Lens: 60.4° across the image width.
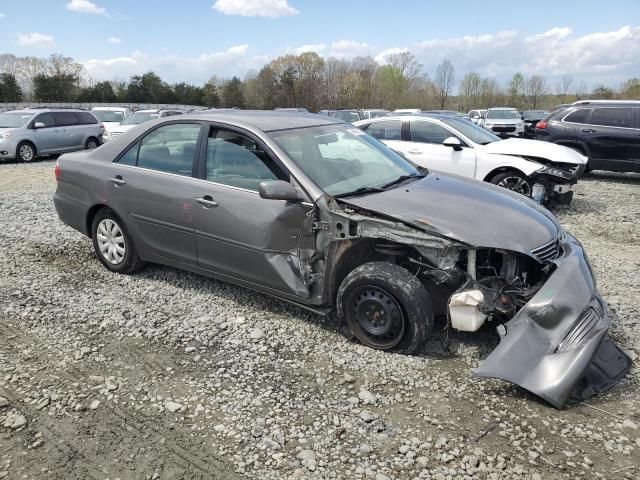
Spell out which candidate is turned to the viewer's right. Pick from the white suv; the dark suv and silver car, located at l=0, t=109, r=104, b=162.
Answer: the dark suv

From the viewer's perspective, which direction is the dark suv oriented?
to the viewer's right

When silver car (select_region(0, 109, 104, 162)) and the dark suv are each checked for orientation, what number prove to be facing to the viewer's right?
1

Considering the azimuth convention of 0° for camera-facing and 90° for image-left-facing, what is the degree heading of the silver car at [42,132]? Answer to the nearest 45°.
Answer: approximately 45°

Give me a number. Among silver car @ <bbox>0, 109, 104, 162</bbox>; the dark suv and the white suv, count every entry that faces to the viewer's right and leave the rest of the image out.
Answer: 1

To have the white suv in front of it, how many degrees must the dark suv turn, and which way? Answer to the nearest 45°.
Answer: approximately 90° to its left

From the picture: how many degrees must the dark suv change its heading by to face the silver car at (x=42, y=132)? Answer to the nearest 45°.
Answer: approximately 180°

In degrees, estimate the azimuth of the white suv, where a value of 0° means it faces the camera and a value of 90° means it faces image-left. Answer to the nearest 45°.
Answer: approximately 0°

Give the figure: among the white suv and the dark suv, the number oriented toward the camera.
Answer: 1

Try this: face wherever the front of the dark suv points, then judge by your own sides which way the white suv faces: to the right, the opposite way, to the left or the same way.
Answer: to the right

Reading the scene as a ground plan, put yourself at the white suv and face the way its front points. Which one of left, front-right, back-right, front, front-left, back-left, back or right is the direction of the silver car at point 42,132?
front-right
